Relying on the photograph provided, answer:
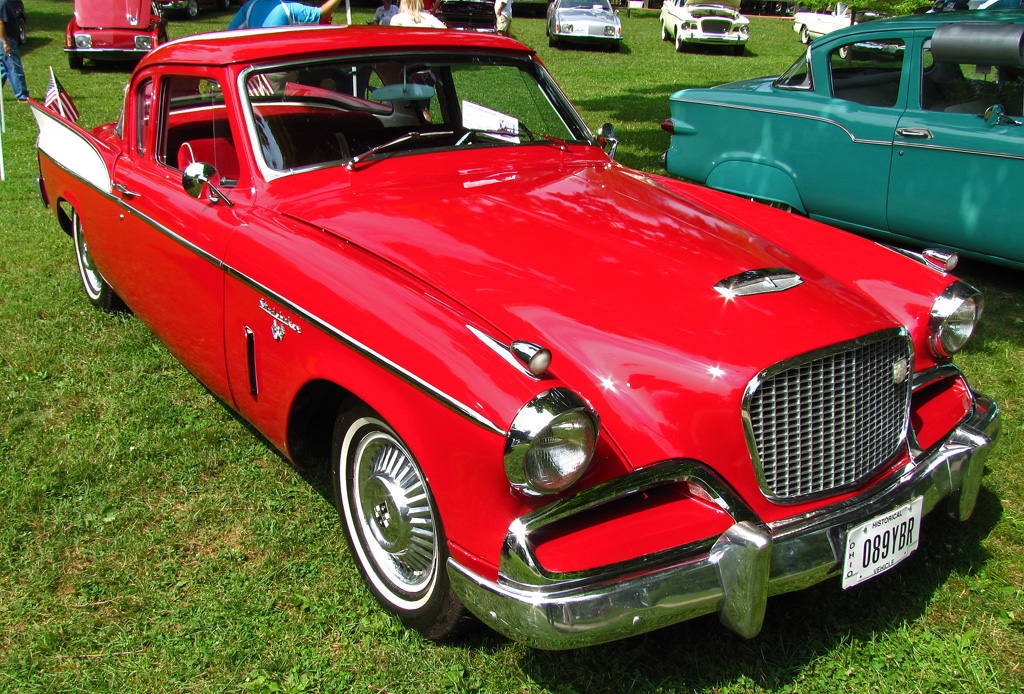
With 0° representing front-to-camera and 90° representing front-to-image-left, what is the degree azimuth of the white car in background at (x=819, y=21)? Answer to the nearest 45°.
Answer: approximately 45°

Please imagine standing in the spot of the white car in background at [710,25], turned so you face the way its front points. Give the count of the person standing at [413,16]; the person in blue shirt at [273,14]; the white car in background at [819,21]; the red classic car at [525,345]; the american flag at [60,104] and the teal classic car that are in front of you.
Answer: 5

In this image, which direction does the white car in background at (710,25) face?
toward the camera

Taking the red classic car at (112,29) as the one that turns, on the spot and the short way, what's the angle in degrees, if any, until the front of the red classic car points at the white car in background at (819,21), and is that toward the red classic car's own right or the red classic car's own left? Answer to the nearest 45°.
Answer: approximately 90° to the red classic car's own left

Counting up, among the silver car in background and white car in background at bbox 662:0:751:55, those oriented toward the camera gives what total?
2

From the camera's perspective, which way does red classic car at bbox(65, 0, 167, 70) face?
toward the camera

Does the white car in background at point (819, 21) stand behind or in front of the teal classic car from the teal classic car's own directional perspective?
behind

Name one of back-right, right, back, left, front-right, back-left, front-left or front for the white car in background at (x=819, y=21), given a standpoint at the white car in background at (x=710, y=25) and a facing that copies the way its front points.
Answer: back-left

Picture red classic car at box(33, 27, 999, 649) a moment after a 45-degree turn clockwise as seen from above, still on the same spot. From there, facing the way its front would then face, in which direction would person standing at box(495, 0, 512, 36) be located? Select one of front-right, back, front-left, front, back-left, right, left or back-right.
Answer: back

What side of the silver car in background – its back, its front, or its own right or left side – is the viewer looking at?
front

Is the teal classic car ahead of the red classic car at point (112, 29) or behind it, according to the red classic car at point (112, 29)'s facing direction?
ahead

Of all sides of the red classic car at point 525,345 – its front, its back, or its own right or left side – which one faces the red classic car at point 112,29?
back

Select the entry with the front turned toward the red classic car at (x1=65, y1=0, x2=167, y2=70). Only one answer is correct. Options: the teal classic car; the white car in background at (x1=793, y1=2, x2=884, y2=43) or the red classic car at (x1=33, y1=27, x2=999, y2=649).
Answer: the white car in background
